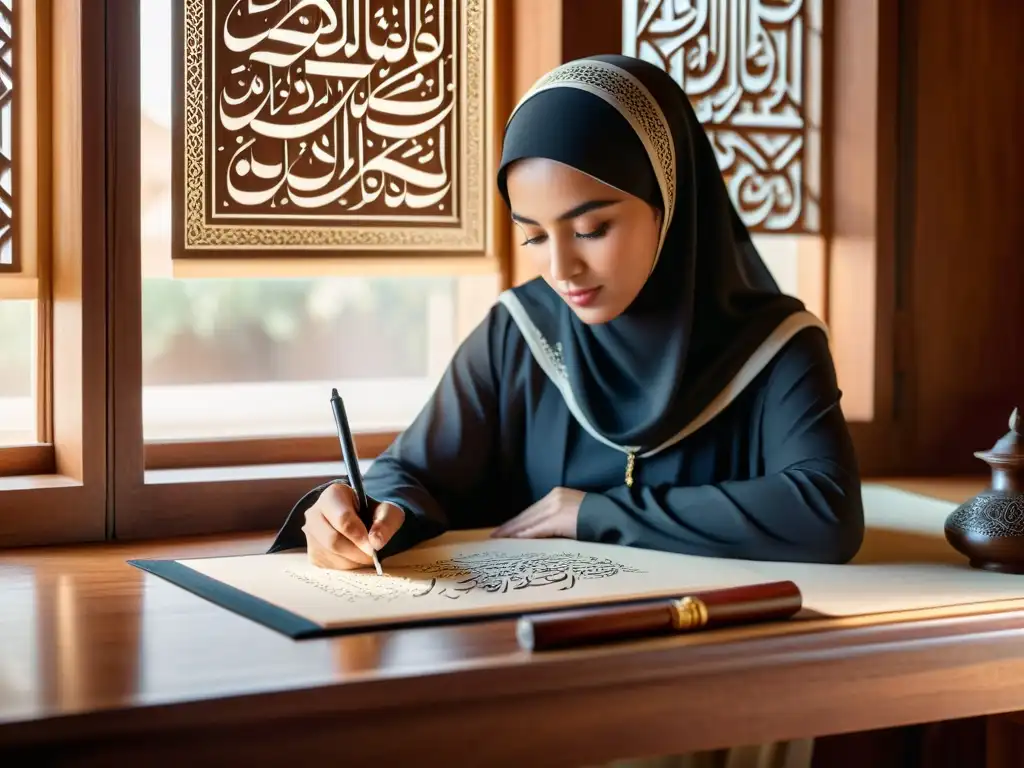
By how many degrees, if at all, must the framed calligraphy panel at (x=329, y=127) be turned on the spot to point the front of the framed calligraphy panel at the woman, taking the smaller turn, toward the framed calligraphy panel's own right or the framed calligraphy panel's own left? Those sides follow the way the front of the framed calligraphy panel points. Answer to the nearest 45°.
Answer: approximately 45° to the framed calligraphy panel's own left

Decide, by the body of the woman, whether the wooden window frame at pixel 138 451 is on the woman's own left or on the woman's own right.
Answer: on the woman's own right

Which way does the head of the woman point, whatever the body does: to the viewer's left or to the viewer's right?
to the viewer's left

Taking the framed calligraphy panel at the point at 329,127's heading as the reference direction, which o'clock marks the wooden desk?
The wooden desk is roughly at 12 o'clock from the framed calligraphy panel.

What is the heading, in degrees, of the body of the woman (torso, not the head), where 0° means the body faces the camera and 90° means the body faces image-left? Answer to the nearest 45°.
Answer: approximately 45°

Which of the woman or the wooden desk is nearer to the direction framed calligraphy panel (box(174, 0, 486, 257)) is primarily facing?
the wooden desk

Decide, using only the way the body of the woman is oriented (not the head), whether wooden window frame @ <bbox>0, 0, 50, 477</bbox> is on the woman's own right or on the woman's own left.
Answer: on the woman's own right
